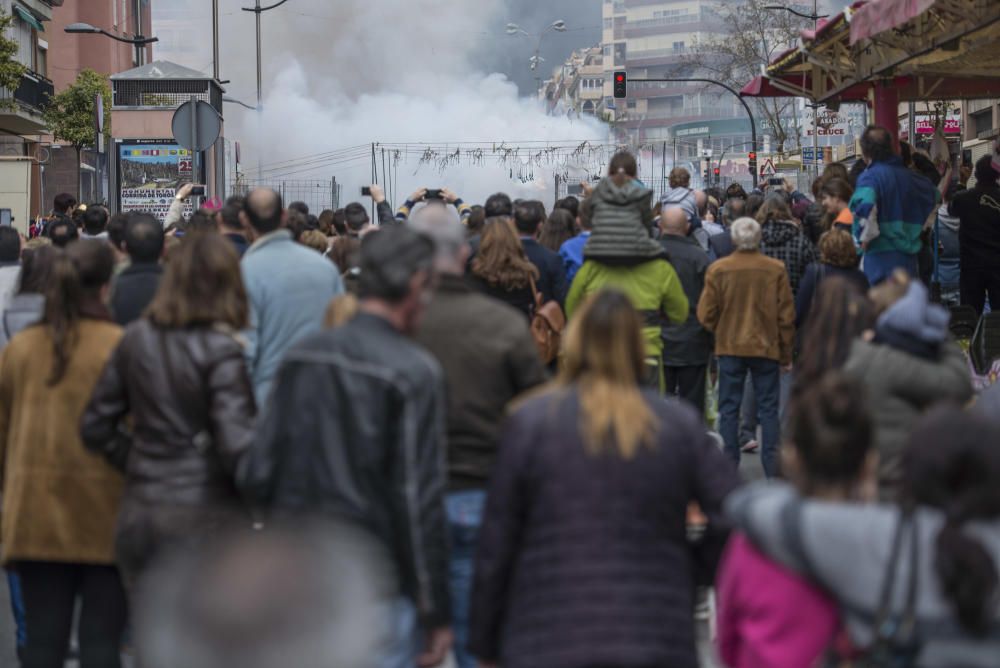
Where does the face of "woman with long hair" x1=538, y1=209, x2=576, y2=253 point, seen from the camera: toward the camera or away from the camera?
away from the camera

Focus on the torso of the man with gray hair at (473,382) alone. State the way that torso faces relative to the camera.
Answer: away from the camera

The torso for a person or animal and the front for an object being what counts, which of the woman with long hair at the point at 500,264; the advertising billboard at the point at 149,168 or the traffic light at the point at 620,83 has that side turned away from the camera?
the woman with long hair

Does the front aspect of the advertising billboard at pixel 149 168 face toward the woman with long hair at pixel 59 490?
yes

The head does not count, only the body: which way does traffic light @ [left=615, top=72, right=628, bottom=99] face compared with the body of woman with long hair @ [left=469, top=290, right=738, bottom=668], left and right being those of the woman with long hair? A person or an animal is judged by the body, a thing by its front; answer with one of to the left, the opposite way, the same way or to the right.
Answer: the opposite way

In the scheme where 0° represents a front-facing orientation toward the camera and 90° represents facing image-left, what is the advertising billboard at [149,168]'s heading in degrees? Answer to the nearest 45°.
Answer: approximately 0°

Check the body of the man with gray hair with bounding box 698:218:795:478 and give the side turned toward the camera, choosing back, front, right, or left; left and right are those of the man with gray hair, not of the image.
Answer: back

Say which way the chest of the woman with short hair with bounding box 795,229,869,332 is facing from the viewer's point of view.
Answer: away from the camera

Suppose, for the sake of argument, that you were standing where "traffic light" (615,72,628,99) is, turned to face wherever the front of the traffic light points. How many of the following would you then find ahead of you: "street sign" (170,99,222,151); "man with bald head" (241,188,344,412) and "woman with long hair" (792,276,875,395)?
3

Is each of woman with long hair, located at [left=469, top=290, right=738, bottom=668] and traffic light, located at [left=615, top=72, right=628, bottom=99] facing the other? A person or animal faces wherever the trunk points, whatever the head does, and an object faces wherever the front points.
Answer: yes

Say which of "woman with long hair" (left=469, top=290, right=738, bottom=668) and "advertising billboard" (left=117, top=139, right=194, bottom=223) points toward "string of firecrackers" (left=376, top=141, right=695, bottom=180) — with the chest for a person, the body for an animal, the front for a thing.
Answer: the woman with long hair

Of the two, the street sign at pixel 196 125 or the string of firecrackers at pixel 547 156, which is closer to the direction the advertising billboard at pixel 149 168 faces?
the street sign

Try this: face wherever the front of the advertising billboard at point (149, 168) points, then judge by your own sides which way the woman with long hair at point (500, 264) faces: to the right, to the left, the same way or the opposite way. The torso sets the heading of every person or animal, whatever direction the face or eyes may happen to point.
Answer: the opposite way

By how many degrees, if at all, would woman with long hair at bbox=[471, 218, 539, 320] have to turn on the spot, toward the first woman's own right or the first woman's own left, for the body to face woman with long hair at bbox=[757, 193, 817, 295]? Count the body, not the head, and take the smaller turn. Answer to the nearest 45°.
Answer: approximately 45° to the first woman's own right
